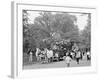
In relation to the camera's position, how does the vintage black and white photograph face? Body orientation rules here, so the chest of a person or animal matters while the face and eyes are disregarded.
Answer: facing the viewer and to the right of the viewer
